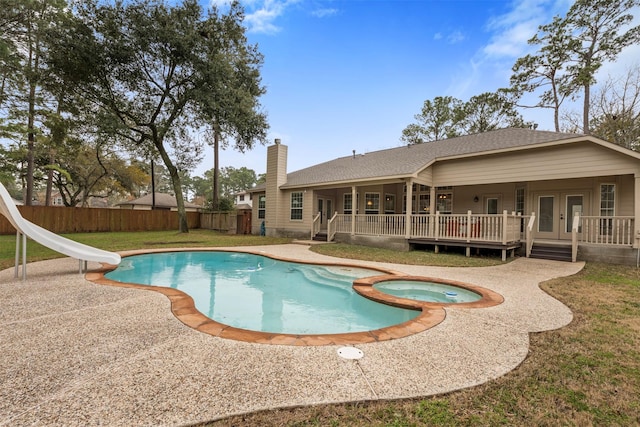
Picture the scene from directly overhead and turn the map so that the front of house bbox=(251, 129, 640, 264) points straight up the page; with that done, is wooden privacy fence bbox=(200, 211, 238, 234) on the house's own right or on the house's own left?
on the house's own right

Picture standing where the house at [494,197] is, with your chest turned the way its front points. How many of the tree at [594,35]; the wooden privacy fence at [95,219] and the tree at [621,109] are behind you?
2

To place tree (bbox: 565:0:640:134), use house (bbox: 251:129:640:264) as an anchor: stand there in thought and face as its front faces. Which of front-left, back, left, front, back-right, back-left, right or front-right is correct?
back

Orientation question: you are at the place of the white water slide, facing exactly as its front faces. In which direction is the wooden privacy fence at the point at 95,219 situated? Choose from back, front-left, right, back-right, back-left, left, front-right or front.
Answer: left

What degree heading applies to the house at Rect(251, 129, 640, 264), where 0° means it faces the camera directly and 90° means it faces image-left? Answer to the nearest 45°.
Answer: approximately 45°

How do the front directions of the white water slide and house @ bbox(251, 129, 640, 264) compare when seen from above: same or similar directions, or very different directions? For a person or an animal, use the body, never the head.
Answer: very different directions

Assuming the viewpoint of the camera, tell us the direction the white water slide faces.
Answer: facing to the right of the viewer

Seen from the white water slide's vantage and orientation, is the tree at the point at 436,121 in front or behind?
in front

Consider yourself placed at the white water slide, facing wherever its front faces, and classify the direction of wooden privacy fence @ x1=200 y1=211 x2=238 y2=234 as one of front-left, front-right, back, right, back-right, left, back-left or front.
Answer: front-left

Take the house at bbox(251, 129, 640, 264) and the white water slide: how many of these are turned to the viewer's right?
1

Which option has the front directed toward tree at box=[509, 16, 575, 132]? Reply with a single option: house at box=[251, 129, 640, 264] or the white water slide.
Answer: the white water slide

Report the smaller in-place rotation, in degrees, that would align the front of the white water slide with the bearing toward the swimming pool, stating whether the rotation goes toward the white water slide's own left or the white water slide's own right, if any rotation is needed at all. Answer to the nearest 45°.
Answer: approximately 45° to the white water slide's own right
